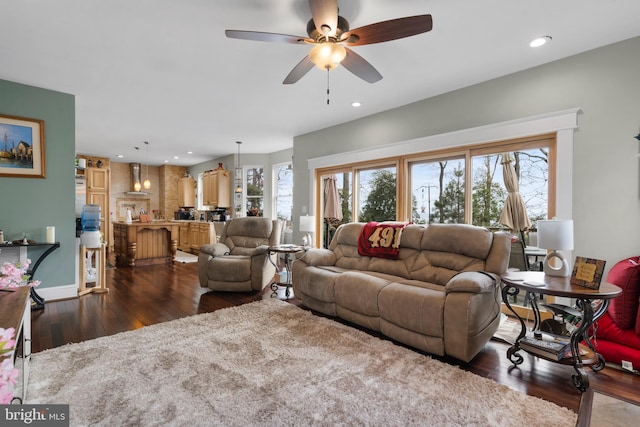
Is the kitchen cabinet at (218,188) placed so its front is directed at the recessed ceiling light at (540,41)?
no

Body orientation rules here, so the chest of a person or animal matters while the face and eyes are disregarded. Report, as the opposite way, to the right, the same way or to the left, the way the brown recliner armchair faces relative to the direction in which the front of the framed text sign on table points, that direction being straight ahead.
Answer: the same way

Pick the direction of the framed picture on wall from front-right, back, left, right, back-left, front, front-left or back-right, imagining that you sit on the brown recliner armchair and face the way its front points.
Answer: front-right

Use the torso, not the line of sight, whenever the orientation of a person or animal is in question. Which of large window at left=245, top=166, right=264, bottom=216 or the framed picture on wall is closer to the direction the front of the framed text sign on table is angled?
the framed picture on wall

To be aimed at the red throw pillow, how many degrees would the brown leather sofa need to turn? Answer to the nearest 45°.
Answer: approximately 135° to its left

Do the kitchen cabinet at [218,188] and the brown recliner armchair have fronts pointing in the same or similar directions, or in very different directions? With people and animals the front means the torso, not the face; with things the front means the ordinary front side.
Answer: same or similar directions

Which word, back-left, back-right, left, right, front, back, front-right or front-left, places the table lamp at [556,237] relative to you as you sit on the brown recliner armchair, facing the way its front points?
left

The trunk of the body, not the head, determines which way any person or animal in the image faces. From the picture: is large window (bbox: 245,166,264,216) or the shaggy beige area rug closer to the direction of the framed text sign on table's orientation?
the shaggy beige area rug

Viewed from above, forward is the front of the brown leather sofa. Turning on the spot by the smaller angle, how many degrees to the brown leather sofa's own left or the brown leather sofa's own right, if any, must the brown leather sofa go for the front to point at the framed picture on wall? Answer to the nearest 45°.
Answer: approximately 45° to the brown leather sofa's own right

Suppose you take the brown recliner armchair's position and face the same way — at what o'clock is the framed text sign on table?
The framed text sign on table is roughly at 9 o'clock from the brown recliner armchair.

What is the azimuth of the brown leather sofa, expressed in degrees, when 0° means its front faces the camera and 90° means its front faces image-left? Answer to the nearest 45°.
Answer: approximately 45°

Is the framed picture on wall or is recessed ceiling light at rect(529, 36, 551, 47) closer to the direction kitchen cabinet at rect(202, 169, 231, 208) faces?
the framed picture on wall

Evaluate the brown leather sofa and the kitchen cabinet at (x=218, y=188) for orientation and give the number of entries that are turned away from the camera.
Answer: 0

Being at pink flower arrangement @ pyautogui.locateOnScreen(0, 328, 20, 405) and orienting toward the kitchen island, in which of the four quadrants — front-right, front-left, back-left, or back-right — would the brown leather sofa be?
front-right

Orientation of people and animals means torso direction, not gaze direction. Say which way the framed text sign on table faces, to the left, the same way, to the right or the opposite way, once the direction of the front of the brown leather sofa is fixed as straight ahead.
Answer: the same way

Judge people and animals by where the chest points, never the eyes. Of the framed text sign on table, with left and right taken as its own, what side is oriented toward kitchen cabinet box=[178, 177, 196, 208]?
right

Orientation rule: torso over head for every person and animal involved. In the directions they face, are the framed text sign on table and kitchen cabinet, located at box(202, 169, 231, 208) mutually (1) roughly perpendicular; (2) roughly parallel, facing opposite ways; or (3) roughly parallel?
roughly parallel

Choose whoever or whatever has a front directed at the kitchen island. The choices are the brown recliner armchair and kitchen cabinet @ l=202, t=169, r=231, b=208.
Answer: the kitchen cabinet

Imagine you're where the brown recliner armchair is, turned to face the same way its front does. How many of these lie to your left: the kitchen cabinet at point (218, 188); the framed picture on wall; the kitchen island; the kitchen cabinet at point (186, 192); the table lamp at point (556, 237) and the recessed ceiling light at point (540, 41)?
2

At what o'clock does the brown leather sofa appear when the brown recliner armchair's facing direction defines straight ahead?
The brown leather sofa is roughly at 9 o'clock from the brown recliner armchair.

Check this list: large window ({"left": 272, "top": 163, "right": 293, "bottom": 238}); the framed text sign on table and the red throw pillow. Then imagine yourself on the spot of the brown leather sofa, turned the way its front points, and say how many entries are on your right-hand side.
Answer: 1

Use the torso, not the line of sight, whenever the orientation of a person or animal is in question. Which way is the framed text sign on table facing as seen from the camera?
toward the camera
